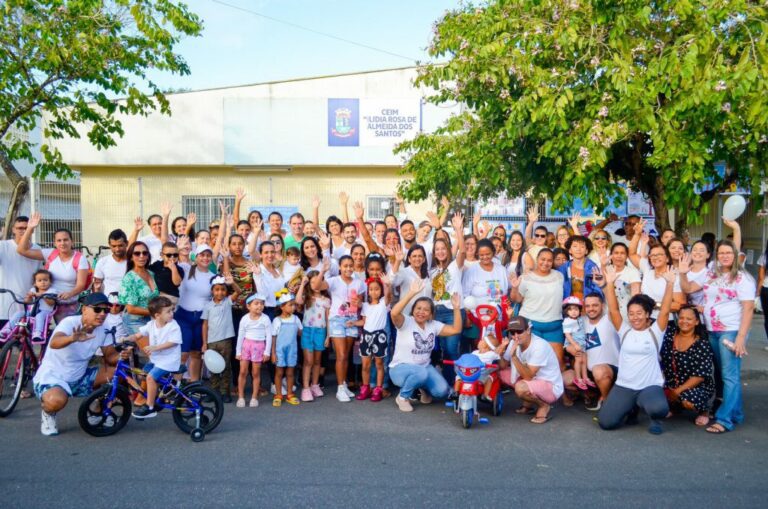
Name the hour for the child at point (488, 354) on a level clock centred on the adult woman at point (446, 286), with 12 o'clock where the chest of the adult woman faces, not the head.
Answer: The child is roughly at 11 o'clock from the adult woman.

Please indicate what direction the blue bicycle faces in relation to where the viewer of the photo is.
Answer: facing to the left of the viewer

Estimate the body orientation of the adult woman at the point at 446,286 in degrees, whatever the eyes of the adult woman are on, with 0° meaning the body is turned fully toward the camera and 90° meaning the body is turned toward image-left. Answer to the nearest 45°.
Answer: approximately 0°

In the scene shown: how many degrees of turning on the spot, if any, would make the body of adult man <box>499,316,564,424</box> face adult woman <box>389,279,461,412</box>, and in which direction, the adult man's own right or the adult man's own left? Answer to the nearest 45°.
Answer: approximately 45° to the adult man's own right

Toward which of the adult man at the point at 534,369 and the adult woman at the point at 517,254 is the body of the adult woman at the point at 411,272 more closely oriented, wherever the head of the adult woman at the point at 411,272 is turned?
the adult man

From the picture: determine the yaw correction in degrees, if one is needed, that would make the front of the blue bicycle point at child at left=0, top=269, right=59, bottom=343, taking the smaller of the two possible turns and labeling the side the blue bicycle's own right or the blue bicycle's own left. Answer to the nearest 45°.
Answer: approximately 45° to the blue bicycle's own right

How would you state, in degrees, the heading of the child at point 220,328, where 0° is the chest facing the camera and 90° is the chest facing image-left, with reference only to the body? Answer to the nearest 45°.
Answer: approximately 0°

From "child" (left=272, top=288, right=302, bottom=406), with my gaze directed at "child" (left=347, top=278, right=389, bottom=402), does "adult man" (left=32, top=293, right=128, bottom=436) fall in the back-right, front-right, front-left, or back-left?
back-right

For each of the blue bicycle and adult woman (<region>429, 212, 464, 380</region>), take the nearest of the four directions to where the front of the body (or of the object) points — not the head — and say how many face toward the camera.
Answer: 1

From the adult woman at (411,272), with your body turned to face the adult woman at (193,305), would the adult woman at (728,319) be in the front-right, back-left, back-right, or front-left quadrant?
back-left

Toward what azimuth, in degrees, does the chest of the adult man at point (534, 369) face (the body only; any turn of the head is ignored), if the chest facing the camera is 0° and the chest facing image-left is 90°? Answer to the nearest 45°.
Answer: approximately 45°
